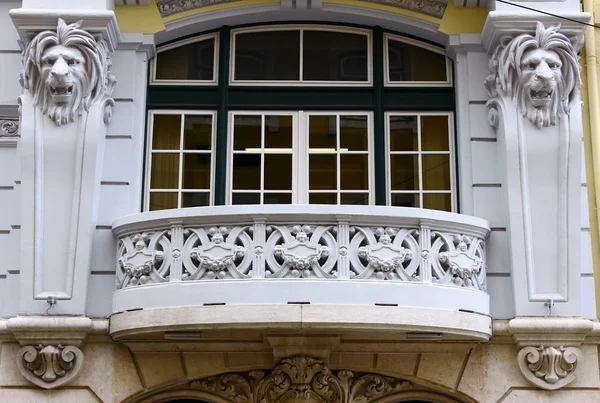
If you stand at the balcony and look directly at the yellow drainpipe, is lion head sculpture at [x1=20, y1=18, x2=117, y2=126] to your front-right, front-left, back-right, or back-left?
back-left

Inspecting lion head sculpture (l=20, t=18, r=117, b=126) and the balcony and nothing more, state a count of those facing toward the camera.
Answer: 2

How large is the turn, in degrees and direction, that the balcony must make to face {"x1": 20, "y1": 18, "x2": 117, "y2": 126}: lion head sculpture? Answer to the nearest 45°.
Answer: approximately 90° to its right

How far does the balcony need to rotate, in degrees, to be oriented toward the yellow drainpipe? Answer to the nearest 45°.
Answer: approximately 90° to its left

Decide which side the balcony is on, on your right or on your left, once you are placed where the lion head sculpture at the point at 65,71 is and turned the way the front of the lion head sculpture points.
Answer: on your left

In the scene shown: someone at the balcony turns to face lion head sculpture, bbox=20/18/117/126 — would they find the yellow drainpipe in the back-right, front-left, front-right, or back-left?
back-right

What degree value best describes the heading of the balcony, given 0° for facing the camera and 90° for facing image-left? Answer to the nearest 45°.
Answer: approximately 0°
